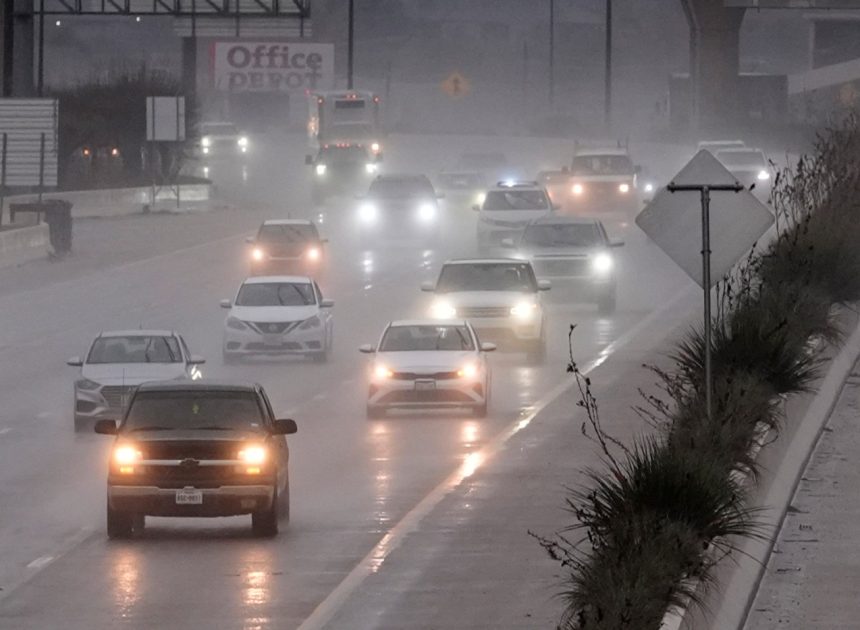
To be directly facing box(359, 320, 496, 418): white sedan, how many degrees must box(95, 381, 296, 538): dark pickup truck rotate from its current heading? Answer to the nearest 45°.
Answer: approximately 180°

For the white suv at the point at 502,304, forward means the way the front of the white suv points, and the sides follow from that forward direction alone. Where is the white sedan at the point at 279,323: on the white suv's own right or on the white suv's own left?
on the white suv's own right

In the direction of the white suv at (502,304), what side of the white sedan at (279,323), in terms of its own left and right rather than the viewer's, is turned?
left

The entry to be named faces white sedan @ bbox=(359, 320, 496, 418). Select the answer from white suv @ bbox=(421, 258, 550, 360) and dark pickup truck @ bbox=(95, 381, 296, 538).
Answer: the white suv

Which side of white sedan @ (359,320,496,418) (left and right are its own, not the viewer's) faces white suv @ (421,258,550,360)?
back

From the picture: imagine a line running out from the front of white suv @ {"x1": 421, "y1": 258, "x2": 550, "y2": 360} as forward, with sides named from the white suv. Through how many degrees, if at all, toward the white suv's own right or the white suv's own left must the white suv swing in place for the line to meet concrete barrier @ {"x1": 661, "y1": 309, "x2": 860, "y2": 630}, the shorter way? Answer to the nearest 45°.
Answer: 0° — it already faces it

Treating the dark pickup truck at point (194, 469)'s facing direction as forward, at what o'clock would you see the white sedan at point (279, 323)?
The white sedan is roughly at 6 o'clock from the dark pickup truck.
